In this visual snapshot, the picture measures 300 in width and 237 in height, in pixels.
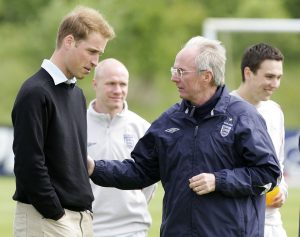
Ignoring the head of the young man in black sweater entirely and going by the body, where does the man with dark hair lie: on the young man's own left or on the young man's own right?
on the young man's own left

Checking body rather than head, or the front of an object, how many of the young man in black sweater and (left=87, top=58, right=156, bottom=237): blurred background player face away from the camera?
0

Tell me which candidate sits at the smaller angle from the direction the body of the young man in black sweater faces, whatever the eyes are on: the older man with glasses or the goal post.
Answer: the older man with glasses

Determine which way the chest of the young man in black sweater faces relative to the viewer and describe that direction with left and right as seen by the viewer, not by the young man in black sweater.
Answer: facing the viewer and to the right of the viewer

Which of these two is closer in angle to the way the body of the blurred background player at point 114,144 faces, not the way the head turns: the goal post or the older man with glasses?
the older man with glasses

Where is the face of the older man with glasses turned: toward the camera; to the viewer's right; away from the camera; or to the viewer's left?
to the viewer's left

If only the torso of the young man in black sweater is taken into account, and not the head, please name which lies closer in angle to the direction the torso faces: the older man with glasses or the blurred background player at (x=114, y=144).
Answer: the older man with glasses

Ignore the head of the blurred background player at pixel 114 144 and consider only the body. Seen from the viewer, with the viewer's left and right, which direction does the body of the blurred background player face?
facing the viewer

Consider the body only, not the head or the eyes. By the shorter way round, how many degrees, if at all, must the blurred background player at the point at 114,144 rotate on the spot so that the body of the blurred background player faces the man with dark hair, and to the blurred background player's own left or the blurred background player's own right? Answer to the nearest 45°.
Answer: approximately 90° to the blurred background player's own left

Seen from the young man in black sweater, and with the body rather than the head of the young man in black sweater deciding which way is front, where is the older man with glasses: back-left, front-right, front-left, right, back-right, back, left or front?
front-left

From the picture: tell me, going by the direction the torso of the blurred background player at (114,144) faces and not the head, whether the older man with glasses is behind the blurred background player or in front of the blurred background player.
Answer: in front

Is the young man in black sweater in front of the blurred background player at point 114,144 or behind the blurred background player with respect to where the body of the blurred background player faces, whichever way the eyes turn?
in front
